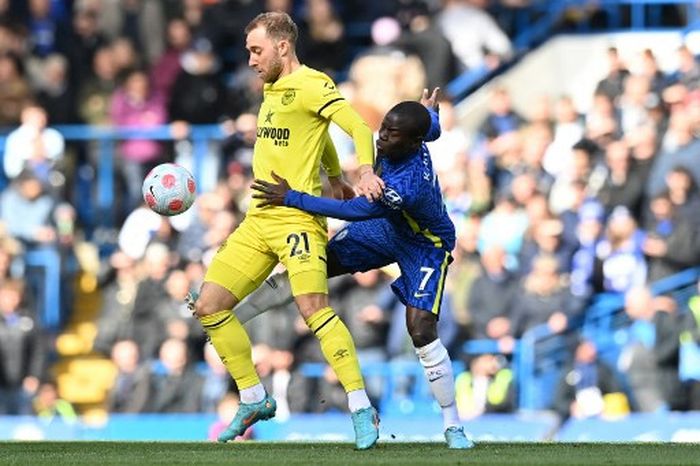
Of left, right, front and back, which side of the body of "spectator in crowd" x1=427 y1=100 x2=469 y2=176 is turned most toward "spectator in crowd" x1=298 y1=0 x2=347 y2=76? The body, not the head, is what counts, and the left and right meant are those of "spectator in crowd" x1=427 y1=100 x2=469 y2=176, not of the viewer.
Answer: right

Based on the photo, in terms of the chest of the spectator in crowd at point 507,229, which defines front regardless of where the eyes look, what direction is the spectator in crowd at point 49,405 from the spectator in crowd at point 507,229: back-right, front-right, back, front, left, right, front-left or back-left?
right

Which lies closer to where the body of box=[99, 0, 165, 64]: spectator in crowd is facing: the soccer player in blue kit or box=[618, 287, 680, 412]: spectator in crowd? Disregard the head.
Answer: the soccer player in blue kit

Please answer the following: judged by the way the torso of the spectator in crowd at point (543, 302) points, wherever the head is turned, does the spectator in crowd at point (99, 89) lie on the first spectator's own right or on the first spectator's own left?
on the first spectator's own right

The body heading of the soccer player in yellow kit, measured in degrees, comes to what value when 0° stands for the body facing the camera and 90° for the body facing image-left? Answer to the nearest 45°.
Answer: approximately 45°

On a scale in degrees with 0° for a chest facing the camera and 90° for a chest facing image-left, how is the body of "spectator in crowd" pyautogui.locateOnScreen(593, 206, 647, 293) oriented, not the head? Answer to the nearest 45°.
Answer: approximately 0°

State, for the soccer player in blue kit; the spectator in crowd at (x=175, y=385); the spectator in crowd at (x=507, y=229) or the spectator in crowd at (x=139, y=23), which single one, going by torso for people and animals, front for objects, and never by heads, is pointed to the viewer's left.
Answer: the soccer player in blue kit

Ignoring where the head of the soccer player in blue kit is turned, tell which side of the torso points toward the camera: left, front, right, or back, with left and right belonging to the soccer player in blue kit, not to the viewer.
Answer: left

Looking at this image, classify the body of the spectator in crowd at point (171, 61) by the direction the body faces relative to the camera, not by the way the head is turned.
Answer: toward the camera

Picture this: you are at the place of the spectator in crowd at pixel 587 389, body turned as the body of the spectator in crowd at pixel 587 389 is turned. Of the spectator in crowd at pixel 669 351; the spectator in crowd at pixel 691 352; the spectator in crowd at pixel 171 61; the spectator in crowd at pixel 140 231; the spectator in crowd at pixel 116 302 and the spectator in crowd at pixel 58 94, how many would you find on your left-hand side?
2
